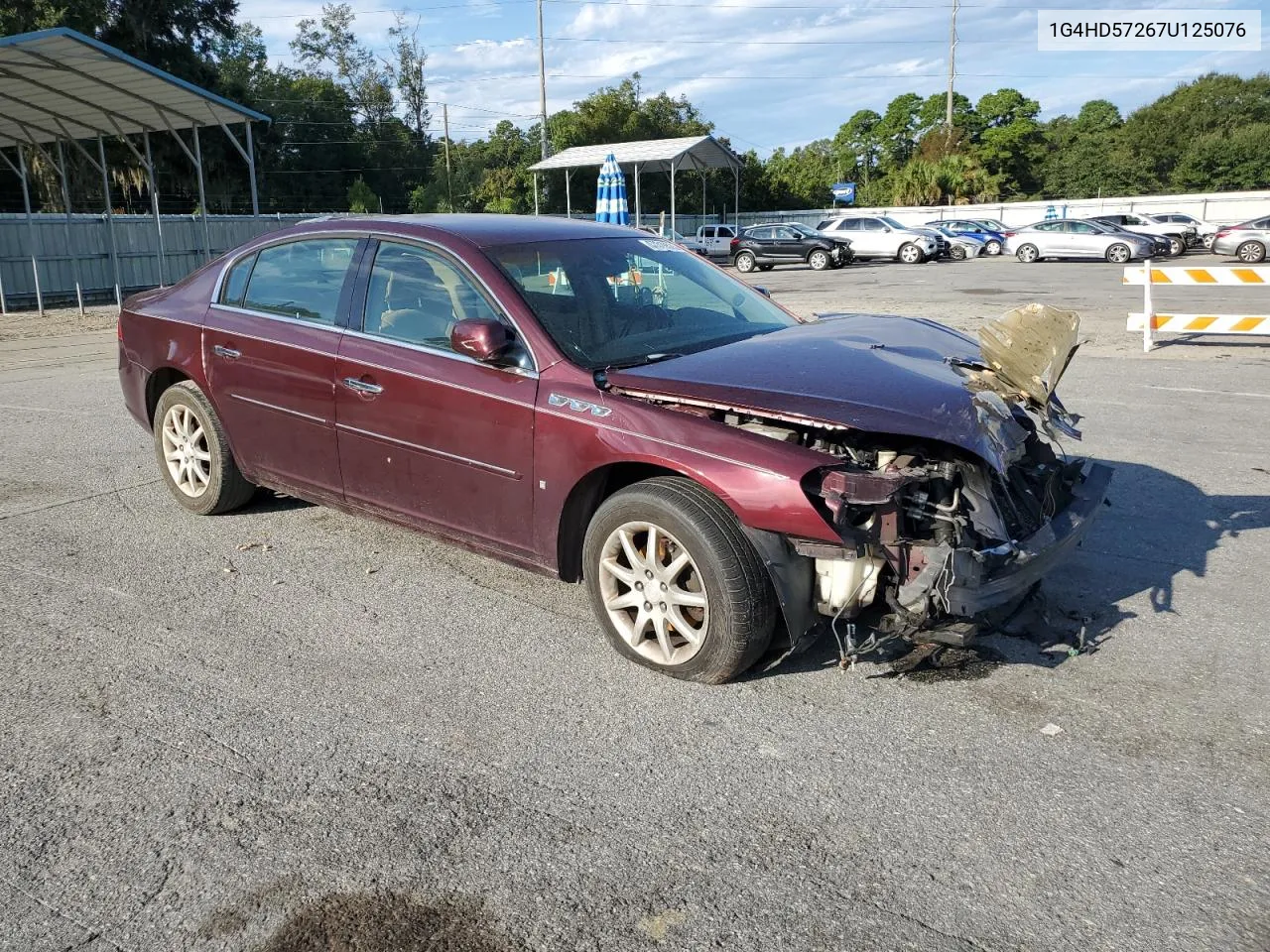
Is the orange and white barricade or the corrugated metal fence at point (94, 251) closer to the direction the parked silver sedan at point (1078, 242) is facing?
the orange and white barricade

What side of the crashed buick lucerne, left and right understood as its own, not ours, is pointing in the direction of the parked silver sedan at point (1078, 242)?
left

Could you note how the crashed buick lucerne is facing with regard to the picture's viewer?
facing the viewer and to the right of the viewer

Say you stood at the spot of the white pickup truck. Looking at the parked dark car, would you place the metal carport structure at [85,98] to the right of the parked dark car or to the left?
right

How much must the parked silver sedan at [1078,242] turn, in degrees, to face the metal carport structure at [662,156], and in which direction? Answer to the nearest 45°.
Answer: approximately 180°

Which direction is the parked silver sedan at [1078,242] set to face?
to the viewer's right
